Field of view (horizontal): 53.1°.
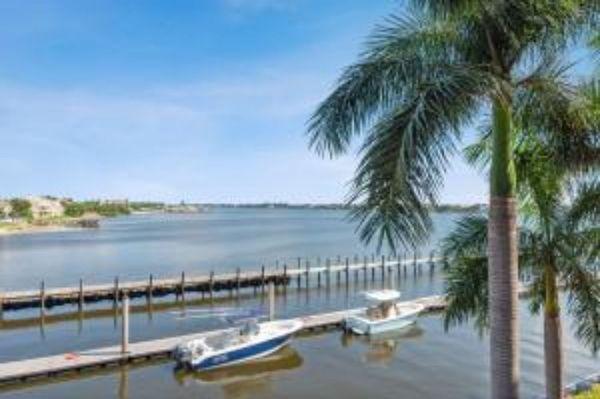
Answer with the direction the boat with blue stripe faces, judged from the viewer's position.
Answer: facing away from the viewer and to the right of the viewer

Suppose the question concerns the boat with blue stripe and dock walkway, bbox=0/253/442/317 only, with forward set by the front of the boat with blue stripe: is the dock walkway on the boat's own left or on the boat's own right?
on the boat's own left
